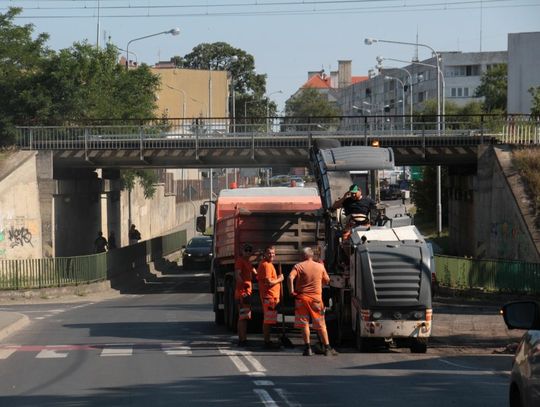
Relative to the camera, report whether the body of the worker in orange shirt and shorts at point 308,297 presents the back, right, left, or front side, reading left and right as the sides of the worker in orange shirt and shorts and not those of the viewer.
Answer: back

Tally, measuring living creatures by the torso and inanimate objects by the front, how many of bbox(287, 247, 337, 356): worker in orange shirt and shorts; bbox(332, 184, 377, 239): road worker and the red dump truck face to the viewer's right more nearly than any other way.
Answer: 0

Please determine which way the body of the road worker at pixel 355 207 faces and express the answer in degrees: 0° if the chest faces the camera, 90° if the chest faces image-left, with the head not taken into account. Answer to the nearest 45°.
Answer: approximately 0°

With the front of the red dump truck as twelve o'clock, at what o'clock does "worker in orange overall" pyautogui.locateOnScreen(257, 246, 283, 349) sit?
The worker in orange overall is roughly at 6 o'clock from the red dump truck.

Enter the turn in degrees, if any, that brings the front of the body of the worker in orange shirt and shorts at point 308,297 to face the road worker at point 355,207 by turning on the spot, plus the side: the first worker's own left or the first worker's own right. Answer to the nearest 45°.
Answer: approximately 45° to the first worker's own right

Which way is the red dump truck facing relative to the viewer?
away from the camera

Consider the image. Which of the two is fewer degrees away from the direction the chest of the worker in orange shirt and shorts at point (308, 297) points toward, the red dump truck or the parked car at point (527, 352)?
the red dump truck

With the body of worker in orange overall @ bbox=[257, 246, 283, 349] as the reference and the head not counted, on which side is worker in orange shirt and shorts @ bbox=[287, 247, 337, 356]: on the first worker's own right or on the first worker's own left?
on the first worker's own right

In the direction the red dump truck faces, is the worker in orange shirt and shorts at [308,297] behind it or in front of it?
behind
